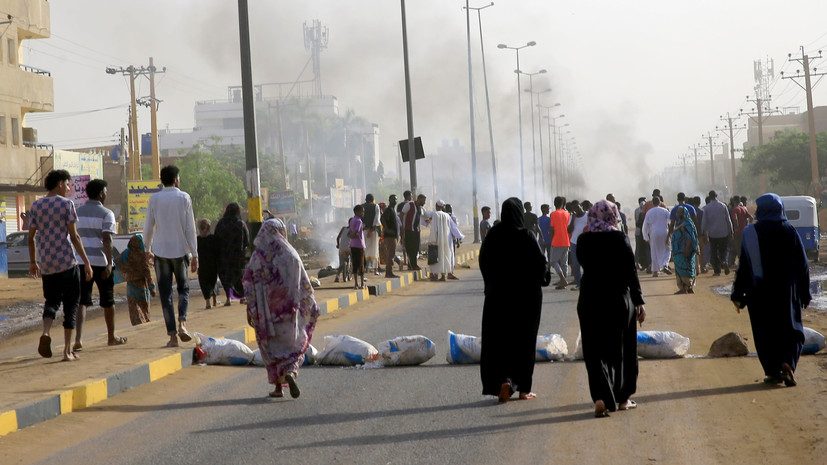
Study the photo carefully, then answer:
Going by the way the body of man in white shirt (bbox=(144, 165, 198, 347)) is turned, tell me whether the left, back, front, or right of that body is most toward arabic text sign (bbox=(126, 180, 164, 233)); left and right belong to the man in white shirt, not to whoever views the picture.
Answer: front

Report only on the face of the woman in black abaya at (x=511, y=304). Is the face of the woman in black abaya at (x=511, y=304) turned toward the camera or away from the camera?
away from the camera

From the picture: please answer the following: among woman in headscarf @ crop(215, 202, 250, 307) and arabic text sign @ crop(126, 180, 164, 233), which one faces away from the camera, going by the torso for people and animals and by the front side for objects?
the woman in headscarf

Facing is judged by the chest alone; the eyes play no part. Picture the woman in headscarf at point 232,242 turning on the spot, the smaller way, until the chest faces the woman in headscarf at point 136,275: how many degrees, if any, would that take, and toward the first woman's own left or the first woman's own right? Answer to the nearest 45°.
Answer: approximately 135° to the first woman's own left

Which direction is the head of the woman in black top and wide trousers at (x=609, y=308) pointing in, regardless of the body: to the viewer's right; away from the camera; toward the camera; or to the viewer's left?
away from the camera

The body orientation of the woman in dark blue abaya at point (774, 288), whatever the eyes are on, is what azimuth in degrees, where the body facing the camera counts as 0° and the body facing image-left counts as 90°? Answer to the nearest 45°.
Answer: approximately 180°

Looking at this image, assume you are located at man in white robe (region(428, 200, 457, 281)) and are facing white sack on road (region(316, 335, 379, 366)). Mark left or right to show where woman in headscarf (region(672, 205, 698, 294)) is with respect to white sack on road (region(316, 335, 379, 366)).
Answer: left

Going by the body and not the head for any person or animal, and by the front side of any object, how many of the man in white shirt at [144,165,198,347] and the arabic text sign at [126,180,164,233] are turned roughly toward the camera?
1

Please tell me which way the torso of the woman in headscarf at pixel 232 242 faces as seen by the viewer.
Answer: away from the camera

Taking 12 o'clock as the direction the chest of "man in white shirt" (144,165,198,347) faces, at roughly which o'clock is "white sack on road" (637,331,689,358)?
The white sack on road is roughly at 4 o'clock from the man in white shirt.

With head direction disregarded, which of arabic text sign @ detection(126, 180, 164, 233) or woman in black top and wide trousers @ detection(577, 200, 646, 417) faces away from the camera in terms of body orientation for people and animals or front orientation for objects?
the woman in black top and wide trousers

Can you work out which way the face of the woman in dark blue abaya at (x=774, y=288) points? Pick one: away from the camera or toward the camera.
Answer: away from the camera
